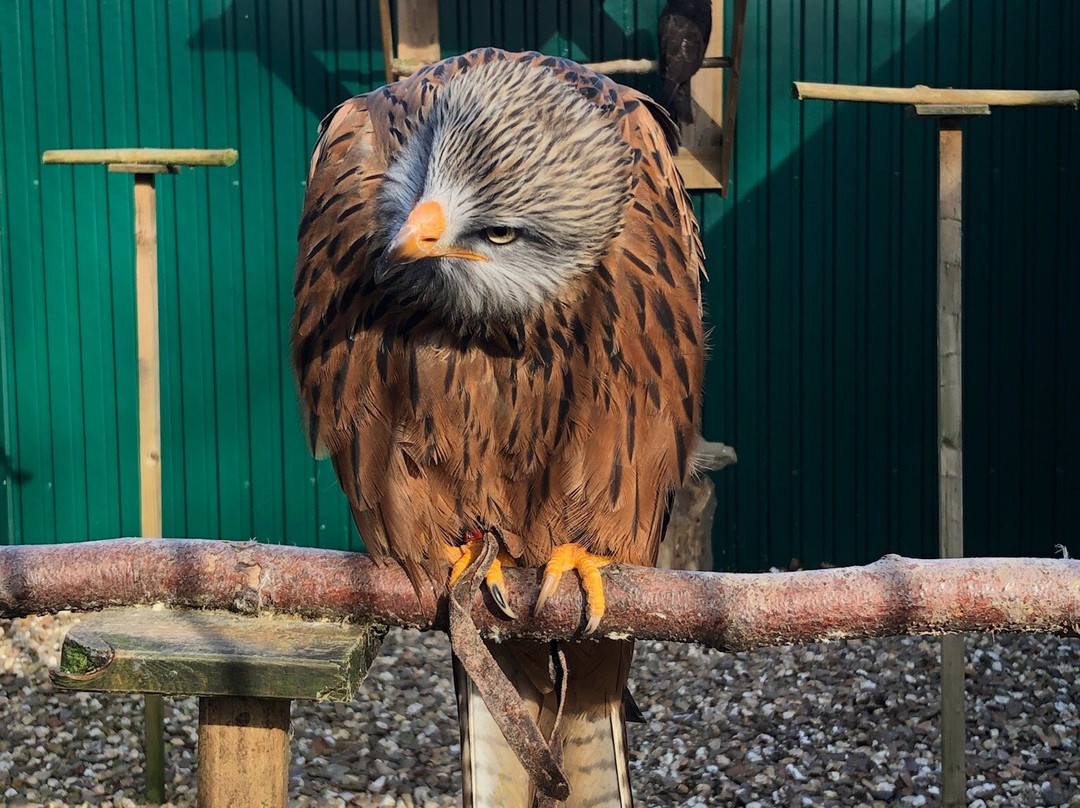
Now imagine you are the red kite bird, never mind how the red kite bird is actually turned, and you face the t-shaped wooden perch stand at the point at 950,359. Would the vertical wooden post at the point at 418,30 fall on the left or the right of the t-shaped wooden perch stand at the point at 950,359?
left

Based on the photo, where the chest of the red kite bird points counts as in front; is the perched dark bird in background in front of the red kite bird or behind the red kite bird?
behind

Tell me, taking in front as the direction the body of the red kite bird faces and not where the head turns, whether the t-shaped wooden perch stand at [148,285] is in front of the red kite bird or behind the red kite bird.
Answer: behind

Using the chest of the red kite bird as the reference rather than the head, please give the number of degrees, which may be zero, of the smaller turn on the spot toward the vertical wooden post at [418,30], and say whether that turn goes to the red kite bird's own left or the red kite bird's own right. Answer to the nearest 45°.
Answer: approximately 180°

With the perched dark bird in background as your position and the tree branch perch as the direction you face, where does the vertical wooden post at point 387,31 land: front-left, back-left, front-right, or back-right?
front-right

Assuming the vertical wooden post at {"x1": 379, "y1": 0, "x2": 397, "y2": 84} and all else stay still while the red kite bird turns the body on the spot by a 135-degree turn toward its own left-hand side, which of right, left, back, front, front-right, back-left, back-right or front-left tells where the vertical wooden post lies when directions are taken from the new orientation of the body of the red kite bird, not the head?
front-left

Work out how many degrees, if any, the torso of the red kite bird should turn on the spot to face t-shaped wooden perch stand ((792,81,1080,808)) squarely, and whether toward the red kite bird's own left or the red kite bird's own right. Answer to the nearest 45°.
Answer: approximately 135° to the red kite bird's own left

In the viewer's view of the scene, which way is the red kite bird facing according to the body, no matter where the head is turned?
toward the camera
